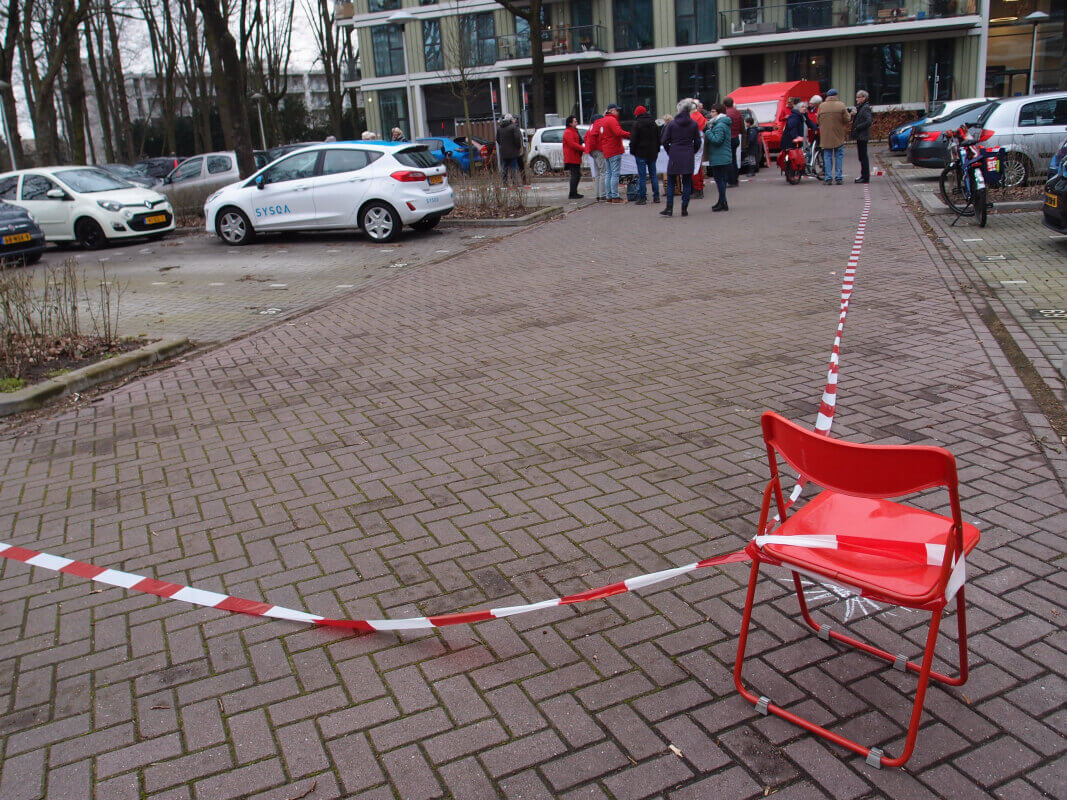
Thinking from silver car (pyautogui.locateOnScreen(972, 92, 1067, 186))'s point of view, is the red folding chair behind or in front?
behind

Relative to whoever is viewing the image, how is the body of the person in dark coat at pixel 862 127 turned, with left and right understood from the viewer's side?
facing to the left of the viewer

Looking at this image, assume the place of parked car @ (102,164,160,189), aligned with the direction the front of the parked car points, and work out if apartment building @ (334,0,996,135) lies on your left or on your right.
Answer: on your left

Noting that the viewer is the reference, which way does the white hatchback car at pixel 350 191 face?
facing away from the viewer and to the left of the viewer

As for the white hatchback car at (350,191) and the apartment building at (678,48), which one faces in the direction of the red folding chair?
the apartment building

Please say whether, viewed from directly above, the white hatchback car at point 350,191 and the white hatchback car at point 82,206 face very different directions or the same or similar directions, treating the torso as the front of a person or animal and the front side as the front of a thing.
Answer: very different directions

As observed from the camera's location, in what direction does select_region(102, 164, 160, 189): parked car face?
facing the viewer and to the right of the viewer

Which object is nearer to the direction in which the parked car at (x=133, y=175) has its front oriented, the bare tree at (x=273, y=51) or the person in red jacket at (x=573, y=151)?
the person in red jacket

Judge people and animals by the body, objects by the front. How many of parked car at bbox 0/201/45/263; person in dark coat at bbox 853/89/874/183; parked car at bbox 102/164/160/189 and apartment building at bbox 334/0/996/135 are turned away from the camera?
0

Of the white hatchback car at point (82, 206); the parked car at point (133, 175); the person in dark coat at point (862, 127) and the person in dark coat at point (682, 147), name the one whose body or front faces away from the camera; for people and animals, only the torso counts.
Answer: the person in dark coat at point (682, 147)

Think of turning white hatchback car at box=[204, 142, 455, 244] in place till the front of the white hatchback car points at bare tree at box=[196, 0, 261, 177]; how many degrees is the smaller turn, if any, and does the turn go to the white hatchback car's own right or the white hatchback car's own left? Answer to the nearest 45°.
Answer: approximately 45° to the white hatchback car's own right

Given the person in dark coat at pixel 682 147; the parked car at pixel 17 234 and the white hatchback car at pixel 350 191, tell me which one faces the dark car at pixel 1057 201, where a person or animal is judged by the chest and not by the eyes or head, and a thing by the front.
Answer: the parked car

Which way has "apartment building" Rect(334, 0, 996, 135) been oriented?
toward the camera

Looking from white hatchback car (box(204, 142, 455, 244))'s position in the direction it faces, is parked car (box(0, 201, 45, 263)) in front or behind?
in front

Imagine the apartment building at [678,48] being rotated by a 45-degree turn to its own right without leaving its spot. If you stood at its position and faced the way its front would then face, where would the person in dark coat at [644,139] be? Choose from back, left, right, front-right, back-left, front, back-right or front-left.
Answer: front-left
